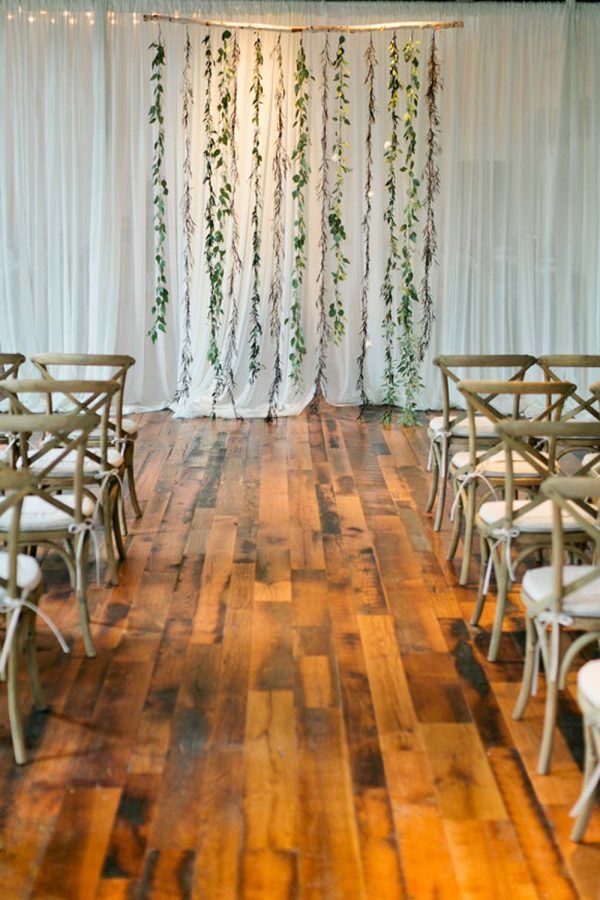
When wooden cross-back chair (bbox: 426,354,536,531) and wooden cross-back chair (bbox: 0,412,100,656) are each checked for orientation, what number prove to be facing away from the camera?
2

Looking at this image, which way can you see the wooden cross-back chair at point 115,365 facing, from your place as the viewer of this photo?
facing away from the viewer

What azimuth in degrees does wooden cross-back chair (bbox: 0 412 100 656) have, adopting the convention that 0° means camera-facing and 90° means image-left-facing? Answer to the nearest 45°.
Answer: approximately 180°

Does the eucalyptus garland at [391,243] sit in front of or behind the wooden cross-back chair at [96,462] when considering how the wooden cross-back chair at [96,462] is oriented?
in front

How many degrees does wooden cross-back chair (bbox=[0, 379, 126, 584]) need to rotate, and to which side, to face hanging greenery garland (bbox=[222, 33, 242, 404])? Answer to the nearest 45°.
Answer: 0° — it already faces it

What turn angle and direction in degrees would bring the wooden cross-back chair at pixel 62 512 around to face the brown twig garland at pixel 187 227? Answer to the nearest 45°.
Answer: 0° — it already faces it

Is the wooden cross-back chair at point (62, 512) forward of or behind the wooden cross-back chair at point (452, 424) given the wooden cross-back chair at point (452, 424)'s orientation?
behind

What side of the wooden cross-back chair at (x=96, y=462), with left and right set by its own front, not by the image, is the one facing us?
back

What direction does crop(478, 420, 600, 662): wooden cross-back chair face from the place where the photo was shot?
facing away from the viewer

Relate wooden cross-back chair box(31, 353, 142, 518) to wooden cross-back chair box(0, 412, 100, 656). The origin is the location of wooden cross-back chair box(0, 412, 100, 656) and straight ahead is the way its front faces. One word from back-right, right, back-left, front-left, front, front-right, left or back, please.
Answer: front

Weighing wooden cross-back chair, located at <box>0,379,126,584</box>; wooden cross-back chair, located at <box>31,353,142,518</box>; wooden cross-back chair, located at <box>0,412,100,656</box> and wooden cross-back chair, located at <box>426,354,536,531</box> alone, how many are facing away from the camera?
4

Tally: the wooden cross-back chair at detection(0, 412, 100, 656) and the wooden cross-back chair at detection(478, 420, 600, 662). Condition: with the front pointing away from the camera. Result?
2

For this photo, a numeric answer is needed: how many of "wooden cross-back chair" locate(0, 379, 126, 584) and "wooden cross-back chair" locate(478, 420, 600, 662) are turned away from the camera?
2

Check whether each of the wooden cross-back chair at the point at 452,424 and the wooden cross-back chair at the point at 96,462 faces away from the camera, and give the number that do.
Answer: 2

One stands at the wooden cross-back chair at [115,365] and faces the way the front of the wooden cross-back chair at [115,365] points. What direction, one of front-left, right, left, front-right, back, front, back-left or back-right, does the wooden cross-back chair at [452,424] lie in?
right

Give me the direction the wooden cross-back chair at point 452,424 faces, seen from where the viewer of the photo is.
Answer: facing away from the viewer

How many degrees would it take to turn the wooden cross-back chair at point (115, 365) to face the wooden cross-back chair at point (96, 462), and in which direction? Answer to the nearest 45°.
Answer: approximately 180°
